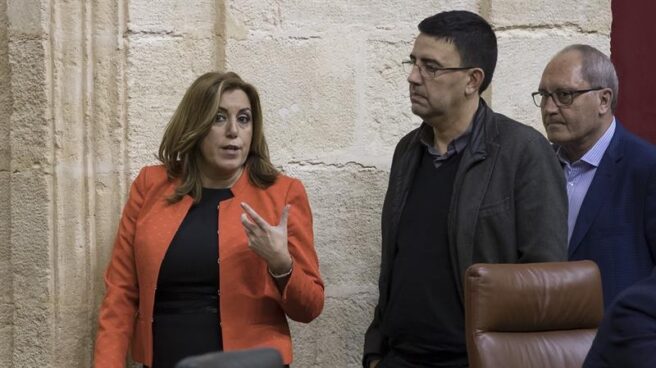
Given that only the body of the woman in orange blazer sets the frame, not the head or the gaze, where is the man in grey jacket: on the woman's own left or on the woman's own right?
on the woman's own left

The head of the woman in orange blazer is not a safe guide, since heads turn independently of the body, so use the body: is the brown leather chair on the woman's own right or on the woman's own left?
on the woman's own left

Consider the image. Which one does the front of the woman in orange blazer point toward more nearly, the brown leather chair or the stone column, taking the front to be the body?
the brown leather chair

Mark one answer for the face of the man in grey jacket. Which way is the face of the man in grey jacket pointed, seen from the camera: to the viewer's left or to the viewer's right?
to the viewer's left

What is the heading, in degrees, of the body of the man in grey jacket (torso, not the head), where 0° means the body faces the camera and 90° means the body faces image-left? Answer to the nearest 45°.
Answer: approximately 45°
